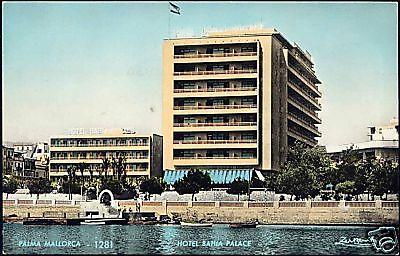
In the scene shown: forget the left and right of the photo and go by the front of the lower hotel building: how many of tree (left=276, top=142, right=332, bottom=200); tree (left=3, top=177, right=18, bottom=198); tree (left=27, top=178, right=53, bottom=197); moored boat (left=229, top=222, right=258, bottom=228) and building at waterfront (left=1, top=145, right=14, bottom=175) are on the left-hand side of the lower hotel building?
2

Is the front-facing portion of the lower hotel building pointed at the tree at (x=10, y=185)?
no

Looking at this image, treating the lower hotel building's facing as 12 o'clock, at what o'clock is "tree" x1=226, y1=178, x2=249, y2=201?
The tree is roughly at 9 o'clock from the lower hotel building.

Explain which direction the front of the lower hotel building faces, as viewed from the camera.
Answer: facing the viewer

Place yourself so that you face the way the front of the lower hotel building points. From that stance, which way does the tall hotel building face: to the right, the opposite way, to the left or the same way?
the same way

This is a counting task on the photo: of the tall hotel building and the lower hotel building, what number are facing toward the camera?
2

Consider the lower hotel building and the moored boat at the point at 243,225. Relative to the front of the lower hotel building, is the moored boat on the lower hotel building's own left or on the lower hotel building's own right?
on the lower hotel building's own left

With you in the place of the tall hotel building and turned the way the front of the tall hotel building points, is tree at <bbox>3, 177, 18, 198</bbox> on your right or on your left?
on your right

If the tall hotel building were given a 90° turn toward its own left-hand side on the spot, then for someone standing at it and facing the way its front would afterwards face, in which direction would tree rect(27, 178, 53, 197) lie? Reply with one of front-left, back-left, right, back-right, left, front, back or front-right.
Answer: back

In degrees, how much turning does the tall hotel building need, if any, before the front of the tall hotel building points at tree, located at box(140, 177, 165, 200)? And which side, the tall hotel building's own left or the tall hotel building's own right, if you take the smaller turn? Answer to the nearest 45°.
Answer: approximately 90° to the tall hotel building's own right

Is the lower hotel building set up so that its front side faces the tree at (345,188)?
no

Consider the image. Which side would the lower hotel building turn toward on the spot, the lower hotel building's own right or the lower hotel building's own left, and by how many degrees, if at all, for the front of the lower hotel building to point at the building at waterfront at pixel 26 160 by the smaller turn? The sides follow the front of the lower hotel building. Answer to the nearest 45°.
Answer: approximately 45° to the lower hotel building's own right

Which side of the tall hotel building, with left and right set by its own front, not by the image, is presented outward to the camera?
front

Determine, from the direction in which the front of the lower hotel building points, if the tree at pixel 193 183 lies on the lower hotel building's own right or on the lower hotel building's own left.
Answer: on the lower hotel building's own left

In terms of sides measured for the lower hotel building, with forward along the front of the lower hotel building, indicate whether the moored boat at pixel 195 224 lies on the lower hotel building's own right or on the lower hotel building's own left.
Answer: on the lower hotel building's own left

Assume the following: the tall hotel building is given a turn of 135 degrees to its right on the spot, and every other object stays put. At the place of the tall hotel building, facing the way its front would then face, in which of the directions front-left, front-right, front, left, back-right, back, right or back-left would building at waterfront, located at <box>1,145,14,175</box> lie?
left

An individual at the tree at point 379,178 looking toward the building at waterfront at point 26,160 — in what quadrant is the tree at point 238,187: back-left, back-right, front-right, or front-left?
front-left
